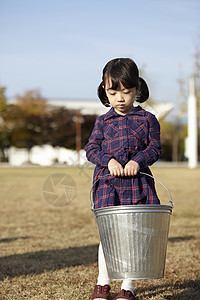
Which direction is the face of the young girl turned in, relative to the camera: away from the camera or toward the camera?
toward the camera

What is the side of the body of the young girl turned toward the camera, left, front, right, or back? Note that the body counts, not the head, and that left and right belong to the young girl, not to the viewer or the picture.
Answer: front
